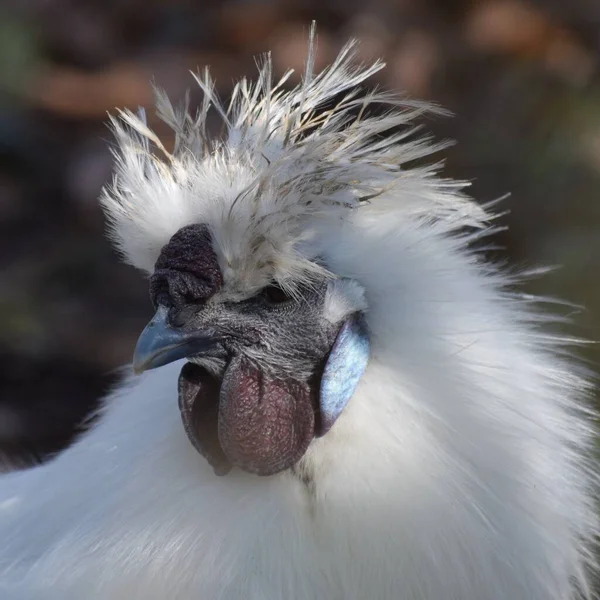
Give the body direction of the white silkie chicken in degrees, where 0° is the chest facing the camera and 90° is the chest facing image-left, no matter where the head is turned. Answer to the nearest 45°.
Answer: approximately 45°
